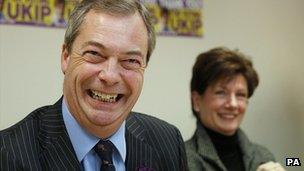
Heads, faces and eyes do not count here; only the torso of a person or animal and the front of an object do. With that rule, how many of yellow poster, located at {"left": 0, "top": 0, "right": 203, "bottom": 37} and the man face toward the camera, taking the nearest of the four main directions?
2

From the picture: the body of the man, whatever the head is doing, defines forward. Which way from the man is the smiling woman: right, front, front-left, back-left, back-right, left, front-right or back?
back-left

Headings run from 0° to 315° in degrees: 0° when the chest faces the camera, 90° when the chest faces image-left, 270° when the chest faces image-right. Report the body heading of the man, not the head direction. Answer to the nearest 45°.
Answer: approximately 0°

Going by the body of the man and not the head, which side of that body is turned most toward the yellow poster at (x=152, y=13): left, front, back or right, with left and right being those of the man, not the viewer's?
back

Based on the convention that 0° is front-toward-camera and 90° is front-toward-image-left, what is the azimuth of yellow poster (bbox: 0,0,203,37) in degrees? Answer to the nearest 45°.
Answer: approximately 0°

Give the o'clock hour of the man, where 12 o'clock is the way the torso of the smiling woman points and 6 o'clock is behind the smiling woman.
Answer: The man is roughly at 2 o'clock from the smiling woman.

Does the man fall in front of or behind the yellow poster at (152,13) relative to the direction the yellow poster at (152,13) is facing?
in front
